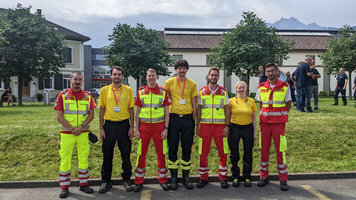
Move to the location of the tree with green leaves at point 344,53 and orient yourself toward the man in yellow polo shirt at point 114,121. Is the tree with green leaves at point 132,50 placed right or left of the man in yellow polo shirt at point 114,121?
right

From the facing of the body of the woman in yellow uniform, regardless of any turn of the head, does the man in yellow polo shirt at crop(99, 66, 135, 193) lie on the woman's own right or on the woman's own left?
on the woman's own right

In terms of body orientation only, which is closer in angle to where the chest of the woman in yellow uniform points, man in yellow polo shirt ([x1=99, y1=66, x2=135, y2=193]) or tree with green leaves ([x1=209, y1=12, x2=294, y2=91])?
the man in yellow polo shirt

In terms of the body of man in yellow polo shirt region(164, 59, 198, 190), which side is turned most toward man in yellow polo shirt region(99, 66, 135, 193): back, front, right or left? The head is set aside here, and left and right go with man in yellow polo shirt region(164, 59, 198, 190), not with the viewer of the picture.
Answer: right

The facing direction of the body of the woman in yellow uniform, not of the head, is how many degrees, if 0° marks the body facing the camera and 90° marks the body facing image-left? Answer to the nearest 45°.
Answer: approximately 0°

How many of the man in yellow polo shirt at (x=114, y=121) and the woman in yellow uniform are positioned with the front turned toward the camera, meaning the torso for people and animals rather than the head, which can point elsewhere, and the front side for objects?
2

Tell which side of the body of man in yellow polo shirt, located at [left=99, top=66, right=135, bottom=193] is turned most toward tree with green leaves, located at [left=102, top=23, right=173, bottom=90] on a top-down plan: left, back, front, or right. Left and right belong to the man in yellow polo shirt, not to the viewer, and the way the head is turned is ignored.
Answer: back

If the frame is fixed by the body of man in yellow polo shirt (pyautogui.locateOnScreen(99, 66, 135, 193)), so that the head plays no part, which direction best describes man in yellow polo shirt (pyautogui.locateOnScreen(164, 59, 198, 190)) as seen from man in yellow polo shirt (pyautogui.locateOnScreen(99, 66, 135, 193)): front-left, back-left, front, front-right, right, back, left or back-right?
left
